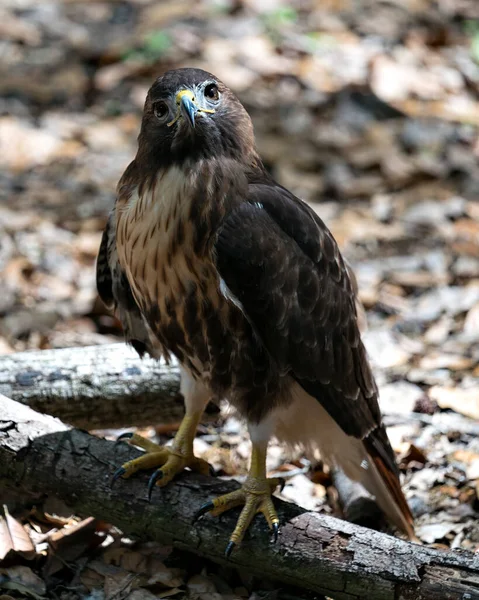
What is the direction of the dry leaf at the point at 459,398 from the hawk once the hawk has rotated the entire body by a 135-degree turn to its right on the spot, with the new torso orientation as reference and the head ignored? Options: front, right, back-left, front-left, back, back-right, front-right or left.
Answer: front-right

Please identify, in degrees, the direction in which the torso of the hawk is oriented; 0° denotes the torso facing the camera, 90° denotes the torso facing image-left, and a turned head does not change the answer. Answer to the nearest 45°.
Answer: approximately 45°
